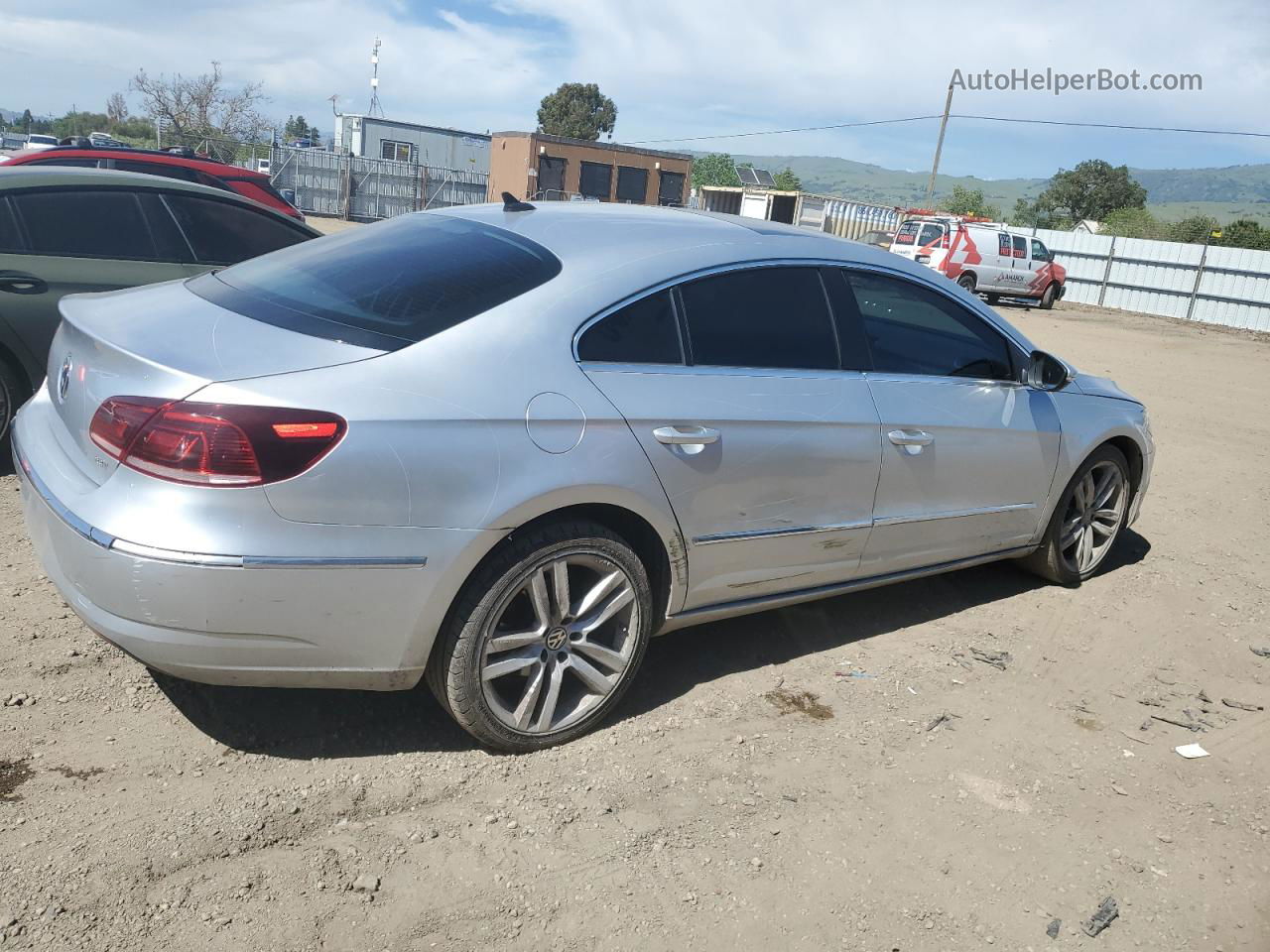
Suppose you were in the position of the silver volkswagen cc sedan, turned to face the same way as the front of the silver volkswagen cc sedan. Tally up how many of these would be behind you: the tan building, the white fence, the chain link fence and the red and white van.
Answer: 0

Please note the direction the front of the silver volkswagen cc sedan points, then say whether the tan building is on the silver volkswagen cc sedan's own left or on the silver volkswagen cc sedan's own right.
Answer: on the silver volkswagen cc sedan's own left

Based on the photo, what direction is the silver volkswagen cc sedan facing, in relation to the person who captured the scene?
facing away from the viewer and to the right of the viewer

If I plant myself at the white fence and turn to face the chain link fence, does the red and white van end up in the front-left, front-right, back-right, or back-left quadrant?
front-left

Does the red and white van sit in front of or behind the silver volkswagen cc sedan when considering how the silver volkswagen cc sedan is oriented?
in front

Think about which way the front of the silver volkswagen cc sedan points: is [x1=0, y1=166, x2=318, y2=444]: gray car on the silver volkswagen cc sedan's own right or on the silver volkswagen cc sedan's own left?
on the silver volkswagen cc sedan's own left

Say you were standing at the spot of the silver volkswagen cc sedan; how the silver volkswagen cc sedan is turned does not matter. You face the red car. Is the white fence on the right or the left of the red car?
right

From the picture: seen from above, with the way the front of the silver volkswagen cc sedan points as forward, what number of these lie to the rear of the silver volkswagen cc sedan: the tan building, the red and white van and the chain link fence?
0

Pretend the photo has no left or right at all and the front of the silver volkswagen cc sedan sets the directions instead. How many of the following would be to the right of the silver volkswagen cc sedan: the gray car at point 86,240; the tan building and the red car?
0

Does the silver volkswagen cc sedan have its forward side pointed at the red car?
no

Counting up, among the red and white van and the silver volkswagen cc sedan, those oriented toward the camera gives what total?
0
